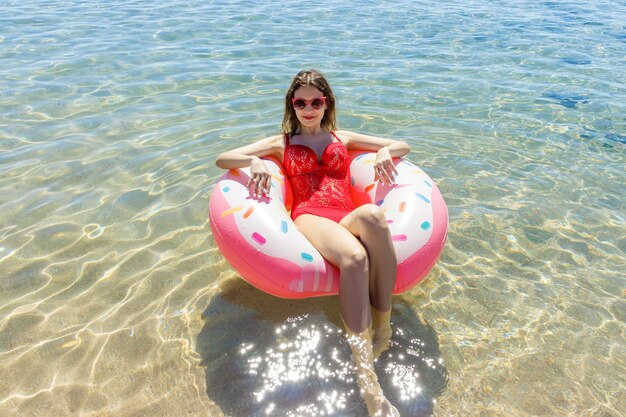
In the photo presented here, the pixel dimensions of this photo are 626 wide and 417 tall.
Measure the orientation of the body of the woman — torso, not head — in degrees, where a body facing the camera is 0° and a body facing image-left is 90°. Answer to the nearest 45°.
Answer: approximately 0°
